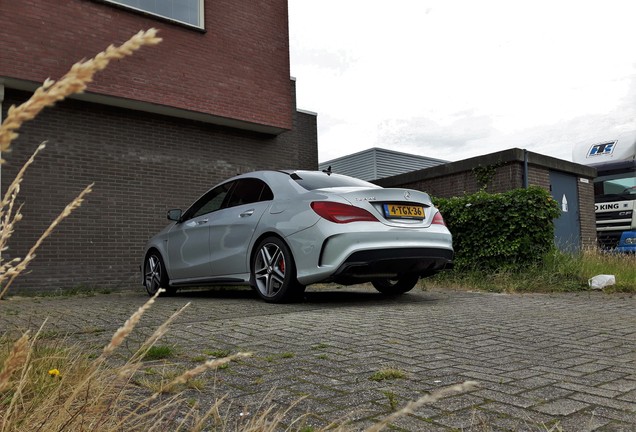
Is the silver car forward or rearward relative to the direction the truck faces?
forward

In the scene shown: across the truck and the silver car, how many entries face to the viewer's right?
0

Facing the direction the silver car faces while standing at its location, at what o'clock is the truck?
The truck is roughly at 3 o'clock from the silver car.

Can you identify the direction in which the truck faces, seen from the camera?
facing the viewer and to the left of the viewer

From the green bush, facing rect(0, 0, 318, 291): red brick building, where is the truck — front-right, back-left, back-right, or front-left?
back-right

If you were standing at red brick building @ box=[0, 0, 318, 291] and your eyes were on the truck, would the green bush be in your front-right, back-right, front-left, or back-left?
front-right

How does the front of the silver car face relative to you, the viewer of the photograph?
facing away from the viewer and to the left of the viewer

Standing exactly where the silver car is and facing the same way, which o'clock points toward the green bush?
The green bush is roughly at 3 o'clock from the silver car.
